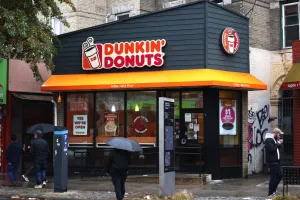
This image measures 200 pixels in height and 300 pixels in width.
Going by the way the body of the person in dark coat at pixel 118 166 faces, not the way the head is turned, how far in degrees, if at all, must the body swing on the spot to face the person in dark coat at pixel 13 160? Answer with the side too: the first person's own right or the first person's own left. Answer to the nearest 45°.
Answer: approximately 45° to the first person's own left

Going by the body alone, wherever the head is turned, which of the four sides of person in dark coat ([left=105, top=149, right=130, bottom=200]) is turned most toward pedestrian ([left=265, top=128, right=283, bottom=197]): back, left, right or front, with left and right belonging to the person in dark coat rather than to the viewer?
right

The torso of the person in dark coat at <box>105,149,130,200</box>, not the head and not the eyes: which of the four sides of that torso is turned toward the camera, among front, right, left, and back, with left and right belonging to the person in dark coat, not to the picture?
back

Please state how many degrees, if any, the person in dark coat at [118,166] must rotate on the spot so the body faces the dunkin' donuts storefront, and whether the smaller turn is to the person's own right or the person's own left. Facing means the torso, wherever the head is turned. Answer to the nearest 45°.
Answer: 0° — they already face it

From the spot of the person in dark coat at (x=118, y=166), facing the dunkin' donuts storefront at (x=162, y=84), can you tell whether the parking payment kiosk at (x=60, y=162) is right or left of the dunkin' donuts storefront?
left
